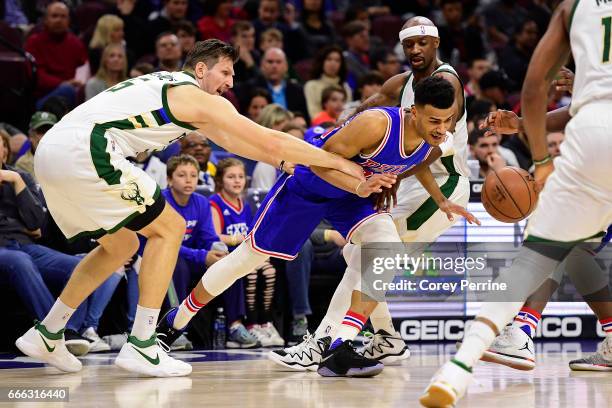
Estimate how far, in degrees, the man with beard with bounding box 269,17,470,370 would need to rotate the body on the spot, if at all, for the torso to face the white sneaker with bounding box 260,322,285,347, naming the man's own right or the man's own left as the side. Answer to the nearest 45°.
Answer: approximately 90° to the man's own right

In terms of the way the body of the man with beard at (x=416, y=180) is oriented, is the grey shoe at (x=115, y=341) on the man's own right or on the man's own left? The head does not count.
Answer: on the man's own right

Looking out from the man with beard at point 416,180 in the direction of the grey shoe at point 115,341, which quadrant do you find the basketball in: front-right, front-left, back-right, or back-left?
back-left

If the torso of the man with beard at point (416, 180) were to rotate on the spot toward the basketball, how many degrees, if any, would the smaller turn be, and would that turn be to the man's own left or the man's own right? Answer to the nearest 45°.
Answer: approximately 90° to the man's own left

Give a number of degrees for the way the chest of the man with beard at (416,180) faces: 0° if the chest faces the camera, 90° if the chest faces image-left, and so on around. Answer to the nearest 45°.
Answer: approximately 45°
